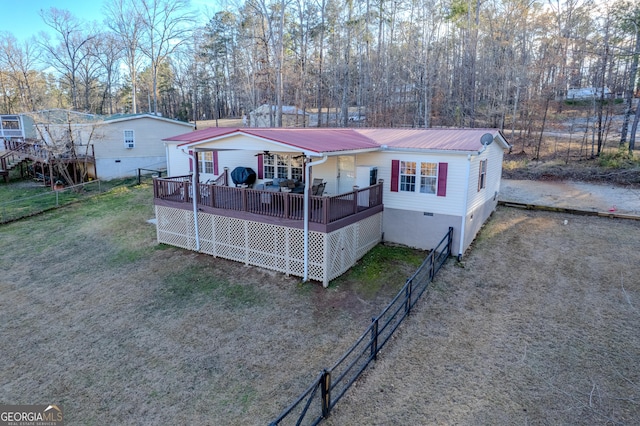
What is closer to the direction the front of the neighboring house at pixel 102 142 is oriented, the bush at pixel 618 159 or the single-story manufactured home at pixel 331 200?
the single-story manufactured home

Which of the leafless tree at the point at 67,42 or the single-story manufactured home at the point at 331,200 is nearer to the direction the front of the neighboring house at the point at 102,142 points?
the single-story manufactured home

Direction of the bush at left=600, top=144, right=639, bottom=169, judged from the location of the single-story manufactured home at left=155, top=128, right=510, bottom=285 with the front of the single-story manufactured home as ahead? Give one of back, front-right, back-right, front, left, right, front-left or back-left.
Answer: back

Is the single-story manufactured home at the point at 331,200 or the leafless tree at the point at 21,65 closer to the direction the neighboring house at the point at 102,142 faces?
the single-story manufactured home

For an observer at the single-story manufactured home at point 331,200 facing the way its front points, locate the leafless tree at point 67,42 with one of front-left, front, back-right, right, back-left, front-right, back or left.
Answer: right

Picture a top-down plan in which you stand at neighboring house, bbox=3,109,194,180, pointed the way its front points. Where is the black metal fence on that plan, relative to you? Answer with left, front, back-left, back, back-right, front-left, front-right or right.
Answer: front-left

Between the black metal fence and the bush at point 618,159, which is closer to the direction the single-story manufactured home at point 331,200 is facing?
the black metal fence

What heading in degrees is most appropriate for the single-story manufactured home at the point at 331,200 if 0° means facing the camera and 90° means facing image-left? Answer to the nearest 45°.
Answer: approximately 45°

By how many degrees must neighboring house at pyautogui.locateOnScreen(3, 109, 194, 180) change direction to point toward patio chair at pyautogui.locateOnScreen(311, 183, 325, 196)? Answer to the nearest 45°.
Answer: approximately 45° to its left

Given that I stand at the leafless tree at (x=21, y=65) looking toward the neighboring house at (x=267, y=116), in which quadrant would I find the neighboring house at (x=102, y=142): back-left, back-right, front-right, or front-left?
front-right

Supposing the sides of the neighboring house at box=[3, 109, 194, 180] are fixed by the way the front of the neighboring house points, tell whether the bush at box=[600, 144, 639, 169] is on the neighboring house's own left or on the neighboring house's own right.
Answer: on the neighboring house's own left

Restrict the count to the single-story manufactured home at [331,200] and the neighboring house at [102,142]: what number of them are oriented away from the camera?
0
